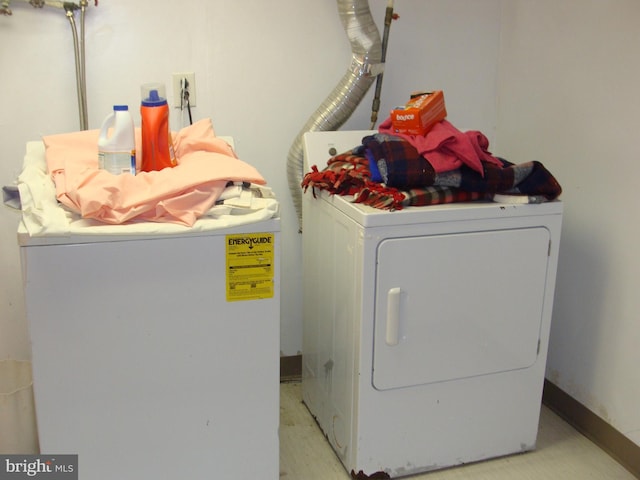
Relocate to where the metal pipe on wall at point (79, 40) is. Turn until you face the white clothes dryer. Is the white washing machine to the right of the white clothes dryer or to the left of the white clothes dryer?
right

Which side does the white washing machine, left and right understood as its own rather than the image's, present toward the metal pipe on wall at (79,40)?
back

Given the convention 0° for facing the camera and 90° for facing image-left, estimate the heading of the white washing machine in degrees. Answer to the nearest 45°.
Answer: approximately 0°

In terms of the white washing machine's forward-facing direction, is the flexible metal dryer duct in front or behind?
behind

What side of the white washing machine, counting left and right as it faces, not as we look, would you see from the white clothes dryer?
left

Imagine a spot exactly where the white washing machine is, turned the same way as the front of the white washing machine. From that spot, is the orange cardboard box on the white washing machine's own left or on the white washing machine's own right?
on the white washing machine's own left

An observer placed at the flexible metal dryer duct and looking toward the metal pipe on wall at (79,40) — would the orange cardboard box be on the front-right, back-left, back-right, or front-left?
back-left
